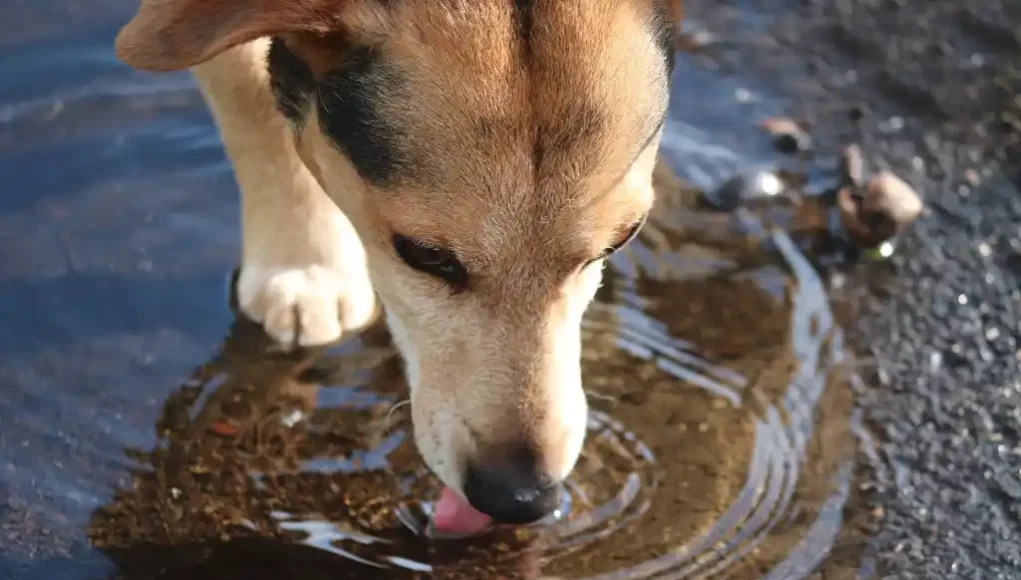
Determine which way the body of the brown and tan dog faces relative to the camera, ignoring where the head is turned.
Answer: toward the camera

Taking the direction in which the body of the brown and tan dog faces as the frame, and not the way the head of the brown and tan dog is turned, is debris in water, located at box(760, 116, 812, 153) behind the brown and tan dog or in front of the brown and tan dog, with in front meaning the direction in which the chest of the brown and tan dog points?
behind

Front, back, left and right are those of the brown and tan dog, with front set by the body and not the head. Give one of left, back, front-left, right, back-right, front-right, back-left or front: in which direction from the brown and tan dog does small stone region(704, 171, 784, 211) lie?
back-left

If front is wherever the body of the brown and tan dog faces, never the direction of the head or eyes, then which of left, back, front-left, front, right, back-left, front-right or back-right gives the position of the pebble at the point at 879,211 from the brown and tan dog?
back-left

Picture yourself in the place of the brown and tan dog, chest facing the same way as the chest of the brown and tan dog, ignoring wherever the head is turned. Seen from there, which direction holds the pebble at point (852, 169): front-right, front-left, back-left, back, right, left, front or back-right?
back-left
